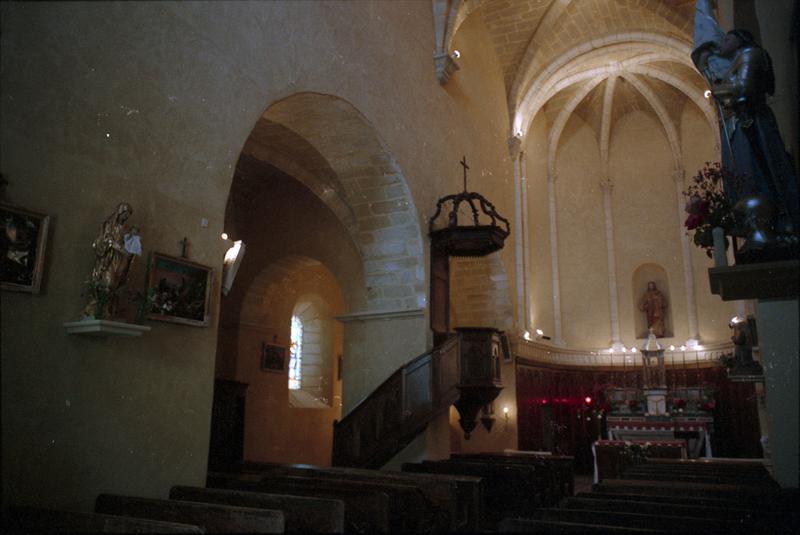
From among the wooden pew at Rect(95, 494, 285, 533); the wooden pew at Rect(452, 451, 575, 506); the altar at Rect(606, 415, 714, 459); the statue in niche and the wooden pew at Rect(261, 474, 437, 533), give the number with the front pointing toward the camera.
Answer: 2

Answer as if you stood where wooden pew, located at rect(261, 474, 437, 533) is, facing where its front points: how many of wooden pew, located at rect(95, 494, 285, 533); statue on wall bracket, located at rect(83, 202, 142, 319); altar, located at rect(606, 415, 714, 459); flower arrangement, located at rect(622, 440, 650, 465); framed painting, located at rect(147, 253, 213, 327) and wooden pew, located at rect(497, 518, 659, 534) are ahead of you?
2

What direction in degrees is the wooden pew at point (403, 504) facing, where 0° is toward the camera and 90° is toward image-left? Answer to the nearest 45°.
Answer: approximately 225°

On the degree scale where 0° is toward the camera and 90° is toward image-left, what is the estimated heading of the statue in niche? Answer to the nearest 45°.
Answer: approximately 0°

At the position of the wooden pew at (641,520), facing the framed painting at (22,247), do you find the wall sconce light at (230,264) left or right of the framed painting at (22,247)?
right

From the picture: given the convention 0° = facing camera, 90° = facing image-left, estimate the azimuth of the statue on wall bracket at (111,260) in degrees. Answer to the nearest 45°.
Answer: approximately 315°

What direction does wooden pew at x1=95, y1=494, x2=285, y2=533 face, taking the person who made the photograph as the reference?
facing away from the viewer and to the right of the viewer

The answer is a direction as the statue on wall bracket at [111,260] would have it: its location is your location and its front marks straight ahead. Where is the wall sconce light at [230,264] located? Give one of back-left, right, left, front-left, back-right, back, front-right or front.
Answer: left

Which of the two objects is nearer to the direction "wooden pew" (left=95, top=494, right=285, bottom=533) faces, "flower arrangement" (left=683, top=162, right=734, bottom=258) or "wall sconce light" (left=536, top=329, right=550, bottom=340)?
the wall sconce light

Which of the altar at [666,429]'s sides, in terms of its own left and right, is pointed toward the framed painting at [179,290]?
front

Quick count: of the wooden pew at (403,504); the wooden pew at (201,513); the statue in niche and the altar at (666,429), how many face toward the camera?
2

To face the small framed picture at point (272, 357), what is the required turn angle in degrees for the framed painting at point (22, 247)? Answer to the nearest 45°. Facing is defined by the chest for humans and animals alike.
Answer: approximately 90° to its left

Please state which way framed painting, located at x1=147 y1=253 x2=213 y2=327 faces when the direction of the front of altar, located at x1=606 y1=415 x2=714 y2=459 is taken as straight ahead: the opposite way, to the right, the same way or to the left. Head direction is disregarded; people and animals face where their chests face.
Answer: to the left

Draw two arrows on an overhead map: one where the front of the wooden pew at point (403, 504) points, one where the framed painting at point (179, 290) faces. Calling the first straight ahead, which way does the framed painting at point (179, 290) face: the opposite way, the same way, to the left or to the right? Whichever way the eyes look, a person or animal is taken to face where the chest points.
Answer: to the right

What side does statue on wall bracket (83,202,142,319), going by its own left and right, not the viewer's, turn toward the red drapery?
left

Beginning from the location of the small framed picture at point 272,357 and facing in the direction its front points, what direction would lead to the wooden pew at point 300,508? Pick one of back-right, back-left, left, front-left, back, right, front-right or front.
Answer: front-right
